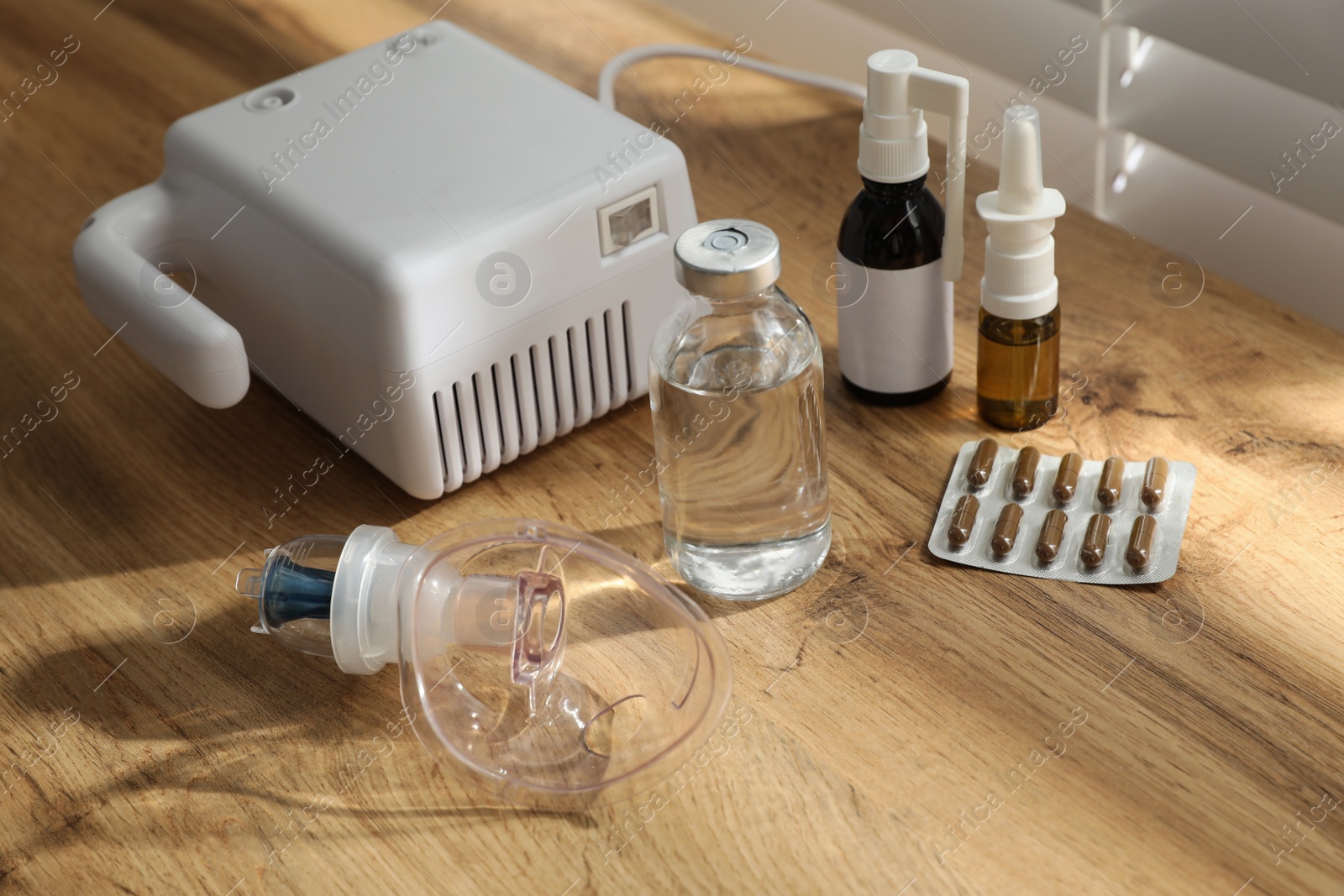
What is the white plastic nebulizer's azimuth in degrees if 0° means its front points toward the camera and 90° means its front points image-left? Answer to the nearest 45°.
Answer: approximately 315°
